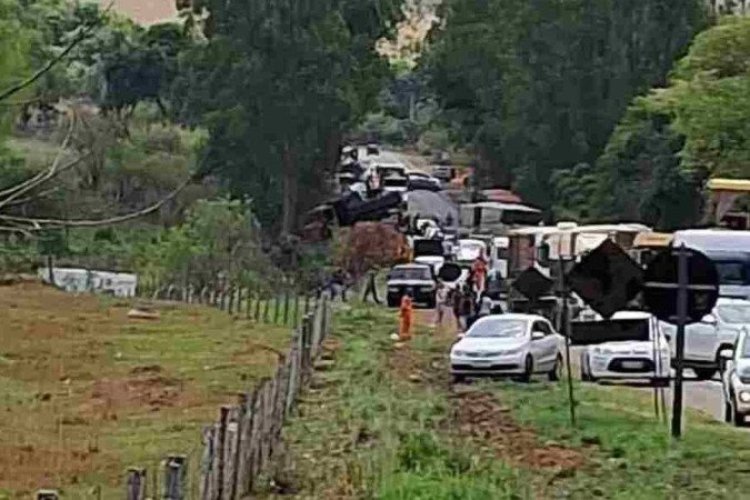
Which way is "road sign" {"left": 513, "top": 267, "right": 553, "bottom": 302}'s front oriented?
away from the camera

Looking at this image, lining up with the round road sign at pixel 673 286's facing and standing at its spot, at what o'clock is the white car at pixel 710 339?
The white car is roughly at 12 o'clock from the round road sign.

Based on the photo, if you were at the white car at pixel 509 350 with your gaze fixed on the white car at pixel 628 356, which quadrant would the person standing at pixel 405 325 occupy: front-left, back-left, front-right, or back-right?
back-left

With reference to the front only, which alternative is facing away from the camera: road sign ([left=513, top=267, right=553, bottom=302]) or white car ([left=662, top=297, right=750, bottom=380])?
the road sign

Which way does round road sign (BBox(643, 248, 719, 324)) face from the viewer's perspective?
away from the camera

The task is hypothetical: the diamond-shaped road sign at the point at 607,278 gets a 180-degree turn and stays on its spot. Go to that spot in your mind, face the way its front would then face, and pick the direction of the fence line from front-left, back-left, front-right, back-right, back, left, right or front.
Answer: front-right

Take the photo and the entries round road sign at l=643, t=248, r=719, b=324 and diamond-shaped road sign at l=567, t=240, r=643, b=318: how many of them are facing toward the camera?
0

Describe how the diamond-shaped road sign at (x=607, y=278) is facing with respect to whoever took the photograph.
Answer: facing away from the viewer
